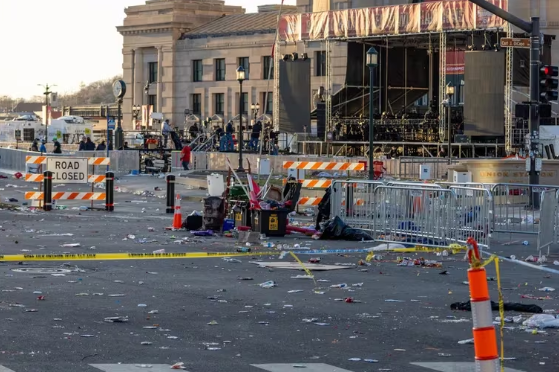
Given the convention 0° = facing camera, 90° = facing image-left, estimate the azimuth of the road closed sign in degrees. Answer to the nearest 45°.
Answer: approximately 0°

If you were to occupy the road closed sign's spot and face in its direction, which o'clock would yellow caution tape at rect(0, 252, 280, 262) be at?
The yellow caution tape is roughly at 12 o'clock from the road closed sign.

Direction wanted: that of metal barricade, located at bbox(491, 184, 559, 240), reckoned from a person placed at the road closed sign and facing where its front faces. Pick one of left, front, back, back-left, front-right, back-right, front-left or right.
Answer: front-left

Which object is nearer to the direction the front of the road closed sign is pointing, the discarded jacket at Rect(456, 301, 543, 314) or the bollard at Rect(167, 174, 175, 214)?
the discarded jacket

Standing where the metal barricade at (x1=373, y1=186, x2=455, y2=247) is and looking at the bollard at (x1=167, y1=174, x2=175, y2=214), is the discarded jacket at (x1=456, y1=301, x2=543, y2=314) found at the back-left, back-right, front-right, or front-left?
back-left

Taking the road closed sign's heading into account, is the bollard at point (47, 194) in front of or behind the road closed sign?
in front

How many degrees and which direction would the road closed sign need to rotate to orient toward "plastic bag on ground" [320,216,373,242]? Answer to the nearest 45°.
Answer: approximately 45° to its left

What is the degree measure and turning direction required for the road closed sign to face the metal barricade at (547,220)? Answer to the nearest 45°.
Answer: approximately 45° to its left

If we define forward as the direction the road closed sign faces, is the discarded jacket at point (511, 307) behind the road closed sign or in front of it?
in front

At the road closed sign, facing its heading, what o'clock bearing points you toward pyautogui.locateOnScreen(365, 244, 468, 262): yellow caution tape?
The yellow caution tape is roughly at 11 o'clock from the road closed sign.

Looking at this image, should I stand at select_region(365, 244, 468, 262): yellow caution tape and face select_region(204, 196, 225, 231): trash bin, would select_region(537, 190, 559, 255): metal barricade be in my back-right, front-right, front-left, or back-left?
back-right
